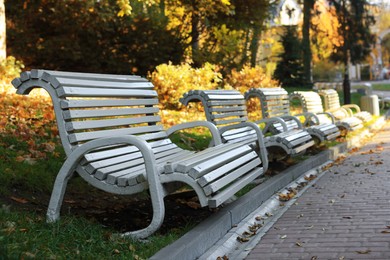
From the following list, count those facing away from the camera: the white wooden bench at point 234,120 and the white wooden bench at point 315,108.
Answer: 0

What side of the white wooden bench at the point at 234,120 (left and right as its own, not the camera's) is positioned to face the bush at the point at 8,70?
back

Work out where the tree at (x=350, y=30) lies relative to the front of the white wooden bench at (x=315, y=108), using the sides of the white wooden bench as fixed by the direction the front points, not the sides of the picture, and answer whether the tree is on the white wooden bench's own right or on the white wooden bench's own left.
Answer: on the white wooden bench's own left

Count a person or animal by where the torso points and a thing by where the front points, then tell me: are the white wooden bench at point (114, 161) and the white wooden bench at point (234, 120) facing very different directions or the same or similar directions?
same or similar directions

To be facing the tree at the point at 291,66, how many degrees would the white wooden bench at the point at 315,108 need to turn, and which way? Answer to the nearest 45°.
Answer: approximately 135° to its left

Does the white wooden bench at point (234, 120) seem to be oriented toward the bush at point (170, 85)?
no

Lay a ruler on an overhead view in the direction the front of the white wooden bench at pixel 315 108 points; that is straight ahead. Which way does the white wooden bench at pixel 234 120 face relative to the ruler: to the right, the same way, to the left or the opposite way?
the same way

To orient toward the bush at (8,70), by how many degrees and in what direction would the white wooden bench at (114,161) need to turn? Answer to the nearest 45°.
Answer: approximately 135° to its left

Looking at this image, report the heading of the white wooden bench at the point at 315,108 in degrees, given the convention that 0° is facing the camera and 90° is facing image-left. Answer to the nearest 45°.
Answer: approximately 315°

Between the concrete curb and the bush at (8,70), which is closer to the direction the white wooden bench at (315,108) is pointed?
the concrete curb

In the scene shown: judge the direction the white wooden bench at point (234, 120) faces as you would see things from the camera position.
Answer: facing the viewer and to the right of the viewer

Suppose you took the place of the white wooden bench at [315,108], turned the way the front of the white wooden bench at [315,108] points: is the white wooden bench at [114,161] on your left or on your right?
on your right

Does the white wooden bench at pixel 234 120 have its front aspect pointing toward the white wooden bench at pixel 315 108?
no

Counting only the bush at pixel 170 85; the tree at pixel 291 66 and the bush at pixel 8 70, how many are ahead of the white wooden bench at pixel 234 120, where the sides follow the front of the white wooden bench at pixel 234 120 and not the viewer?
0

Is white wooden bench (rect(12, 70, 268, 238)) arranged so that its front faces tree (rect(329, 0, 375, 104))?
no

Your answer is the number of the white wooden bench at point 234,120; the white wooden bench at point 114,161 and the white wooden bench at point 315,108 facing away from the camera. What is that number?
0
